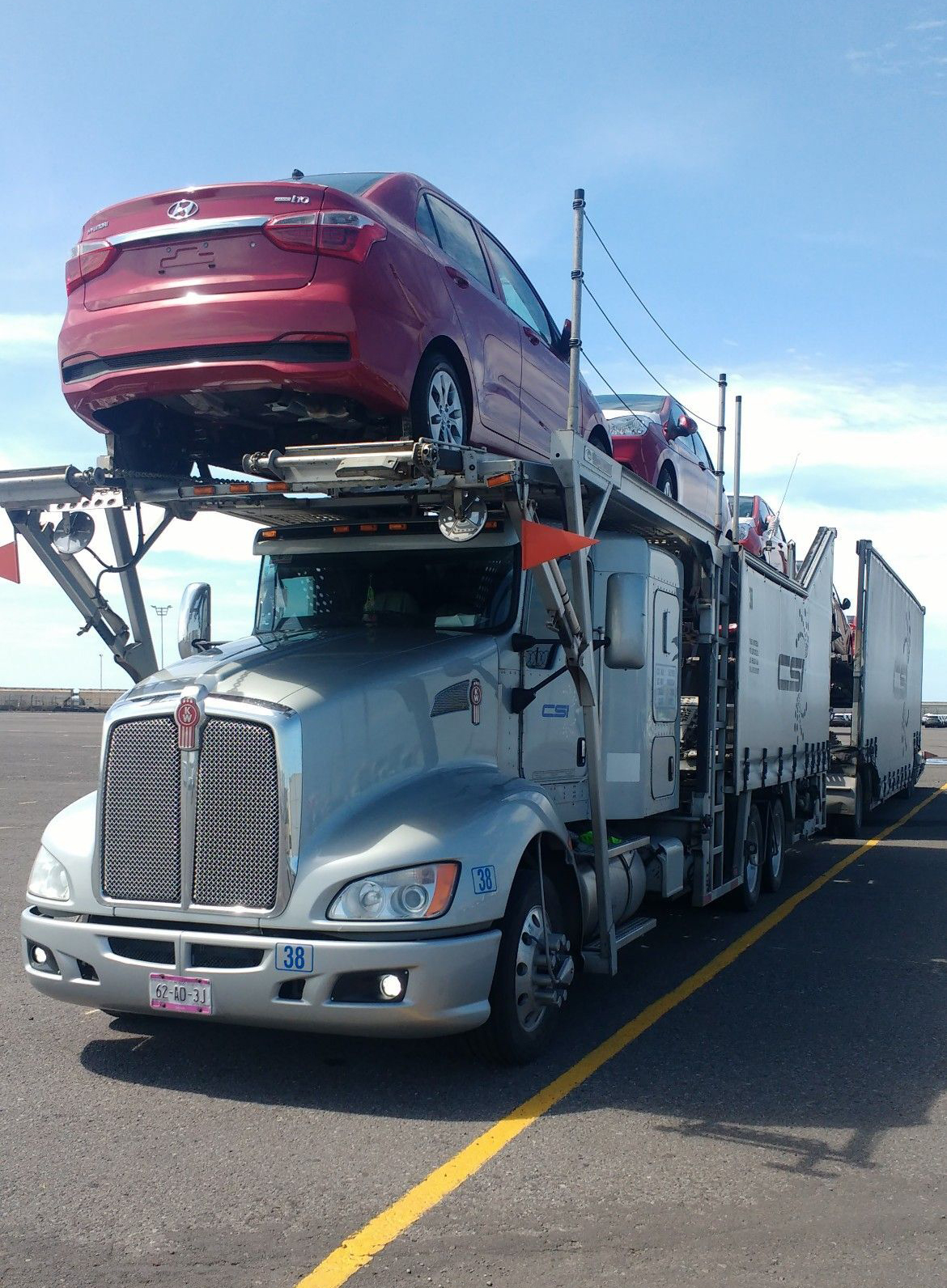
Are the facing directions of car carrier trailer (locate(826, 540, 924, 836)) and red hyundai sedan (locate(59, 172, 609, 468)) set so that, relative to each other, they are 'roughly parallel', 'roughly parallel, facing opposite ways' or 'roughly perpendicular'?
roughly parallel, facing opposite ways

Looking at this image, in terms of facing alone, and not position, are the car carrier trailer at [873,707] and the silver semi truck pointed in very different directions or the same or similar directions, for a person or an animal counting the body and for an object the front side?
same or similar directions

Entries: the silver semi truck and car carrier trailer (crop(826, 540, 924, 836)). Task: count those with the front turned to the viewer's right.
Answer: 0

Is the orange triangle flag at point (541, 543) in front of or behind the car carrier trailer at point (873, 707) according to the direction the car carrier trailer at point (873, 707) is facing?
in front

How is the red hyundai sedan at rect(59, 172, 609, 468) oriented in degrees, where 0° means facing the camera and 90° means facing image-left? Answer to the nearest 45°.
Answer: approximately 225°

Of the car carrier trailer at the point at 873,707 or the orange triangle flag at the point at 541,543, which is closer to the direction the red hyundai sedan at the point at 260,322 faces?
the car carrier trailer

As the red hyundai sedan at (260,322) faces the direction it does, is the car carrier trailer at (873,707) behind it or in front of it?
in front

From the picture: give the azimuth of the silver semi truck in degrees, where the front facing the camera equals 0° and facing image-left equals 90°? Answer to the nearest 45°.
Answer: approximately 45°

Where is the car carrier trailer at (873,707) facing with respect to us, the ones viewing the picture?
facing the viewer and to the left of the viewer

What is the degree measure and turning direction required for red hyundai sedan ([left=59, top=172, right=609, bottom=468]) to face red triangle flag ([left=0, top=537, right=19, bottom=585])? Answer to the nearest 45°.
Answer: approximately 90° to its left

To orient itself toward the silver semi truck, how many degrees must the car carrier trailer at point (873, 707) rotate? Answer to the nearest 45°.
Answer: approximately 45° to its left
